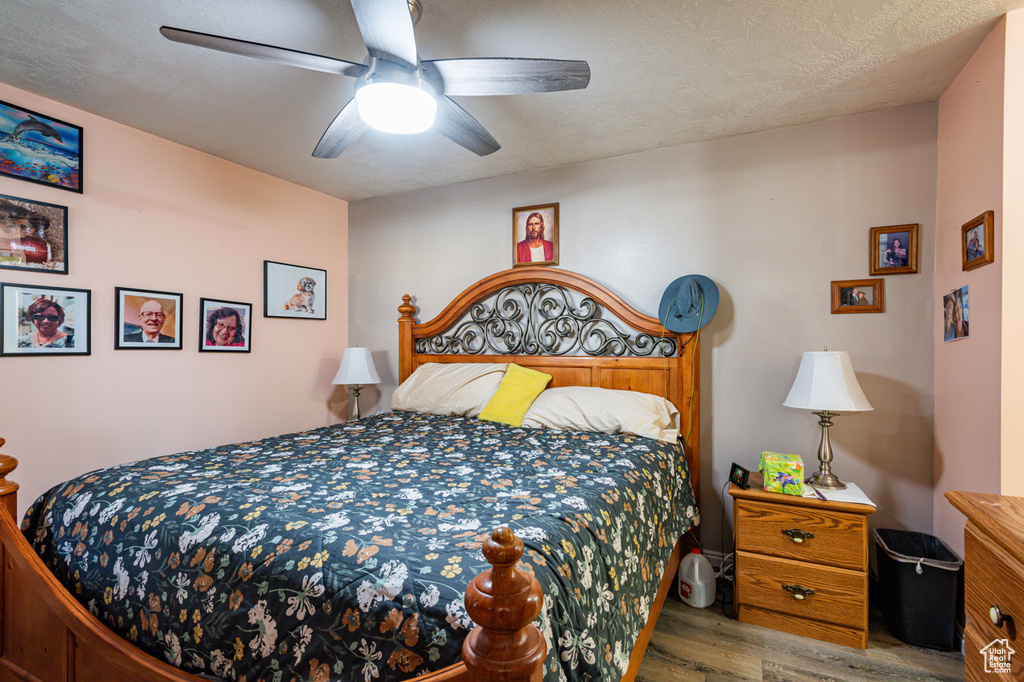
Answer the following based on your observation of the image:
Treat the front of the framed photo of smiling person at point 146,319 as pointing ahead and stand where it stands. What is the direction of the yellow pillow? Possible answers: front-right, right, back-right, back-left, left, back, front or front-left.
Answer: front

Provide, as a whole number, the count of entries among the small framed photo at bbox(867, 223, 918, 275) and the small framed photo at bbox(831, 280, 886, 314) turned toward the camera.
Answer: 2

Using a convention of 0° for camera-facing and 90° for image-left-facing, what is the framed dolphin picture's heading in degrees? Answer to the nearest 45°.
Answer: approximately 315°

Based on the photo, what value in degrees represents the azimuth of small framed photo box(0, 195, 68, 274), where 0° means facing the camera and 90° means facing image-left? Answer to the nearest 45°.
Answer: approximately 315°

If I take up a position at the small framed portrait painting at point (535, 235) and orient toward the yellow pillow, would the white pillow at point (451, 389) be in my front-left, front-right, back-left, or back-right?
front-right

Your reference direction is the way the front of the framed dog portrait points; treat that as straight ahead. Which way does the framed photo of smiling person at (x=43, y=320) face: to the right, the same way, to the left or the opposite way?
the same way

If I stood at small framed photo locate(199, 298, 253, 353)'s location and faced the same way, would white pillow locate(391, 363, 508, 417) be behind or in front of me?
in front

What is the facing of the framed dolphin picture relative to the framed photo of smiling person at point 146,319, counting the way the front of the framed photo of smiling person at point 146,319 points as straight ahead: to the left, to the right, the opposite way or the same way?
the same way

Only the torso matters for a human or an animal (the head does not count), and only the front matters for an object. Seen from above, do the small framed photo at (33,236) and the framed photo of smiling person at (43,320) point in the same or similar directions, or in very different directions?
same or similar directions

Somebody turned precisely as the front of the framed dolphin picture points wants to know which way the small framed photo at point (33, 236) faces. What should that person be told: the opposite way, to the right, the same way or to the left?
the same way

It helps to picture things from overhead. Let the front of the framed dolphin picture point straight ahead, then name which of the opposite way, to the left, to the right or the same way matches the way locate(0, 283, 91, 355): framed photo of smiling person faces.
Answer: the same way

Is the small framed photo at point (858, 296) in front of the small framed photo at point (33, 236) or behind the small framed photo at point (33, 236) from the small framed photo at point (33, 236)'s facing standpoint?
in front

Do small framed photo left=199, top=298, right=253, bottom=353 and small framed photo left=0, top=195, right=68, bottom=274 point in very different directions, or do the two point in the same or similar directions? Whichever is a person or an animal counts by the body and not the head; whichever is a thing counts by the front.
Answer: same or similar directions

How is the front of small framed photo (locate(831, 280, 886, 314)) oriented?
toward the camera

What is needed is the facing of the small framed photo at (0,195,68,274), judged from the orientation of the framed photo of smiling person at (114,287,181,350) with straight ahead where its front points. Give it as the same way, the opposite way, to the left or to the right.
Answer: the same way

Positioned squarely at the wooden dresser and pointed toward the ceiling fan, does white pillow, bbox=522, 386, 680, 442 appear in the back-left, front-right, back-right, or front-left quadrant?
front-right

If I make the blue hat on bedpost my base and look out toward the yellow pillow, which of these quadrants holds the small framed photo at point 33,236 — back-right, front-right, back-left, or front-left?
front-left

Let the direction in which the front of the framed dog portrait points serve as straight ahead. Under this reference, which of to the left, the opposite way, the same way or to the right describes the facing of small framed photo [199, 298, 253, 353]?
the same way
